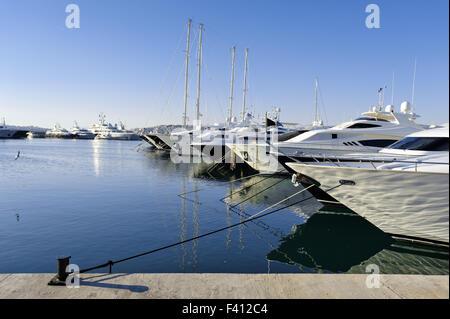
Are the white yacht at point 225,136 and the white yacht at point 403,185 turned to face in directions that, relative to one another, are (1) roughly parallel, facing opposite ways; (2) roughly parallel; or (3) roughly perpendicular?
roughly parallel

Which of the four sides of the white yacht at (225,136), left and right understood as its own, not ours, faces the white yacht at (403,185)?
left

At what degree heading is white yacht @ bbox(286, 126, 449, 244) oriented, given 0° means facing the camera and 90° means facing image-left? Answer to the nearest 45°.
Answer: approximately 90°

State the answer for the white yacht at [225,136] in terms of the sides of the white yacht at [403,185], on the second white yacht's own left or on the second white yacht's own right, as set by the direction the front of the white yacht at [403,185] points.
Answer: on the second white yacht's own right

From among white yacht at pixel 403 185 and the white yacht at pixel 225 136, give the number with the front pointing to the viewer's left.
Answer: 2

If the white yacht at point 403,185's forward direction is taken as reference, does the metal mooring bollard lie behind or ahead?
ahead

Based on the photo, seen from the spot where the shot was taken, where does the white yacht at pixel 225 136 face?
facing to the left of the viewer

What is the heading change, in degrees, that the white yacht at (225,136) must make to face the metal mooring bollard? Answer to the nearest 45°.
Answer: approximately 90° to its left
